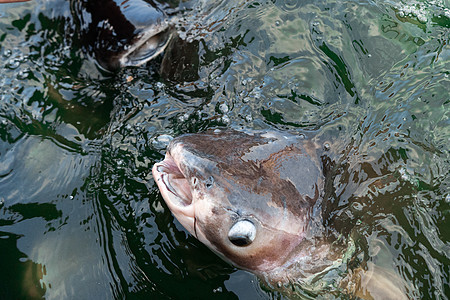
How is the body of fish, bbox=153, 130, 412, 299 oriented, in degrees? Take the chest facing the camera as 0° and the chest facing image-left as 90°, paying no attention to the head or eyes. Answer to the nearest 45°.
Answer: approximately 90°

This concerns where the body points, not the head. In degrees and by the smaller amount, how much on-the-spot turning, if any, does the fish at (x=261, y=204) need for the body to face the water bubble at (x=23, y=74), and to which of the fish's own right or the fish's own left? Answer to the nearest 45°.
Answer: approximately 45° to the fish's own right

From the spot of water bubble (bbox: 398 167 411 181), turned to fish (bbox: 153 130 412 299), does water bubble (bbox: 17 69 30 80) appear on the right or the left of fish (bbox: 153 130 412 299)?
right

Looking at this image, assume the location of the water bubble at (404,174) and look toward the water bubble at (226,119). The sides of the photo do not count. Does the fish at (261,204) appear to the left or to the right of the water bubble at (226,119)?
left

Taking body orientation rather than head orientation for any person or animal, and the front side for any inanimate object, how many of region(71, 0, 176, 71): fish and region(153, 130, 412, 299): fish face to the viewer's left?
1

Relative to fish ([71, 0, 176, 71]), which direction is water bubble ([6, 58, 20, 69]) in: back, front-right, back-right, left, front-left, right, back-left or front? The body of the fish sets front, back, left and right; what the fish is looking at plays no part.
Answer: back-right

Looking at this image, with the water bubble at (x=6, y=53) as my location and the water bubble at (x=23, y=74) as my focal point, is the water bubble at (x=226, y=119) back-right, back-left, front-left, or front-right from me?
front-left

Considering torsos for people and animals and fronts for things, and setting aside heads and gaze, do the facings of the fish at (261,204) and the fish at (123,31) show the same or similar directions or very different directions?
very different directions

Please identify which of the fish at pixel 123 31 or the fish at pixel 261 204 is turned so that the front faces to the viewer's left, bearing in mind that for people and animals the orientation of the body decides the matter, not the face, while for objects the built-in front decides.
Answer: the fish at pixel 261 204

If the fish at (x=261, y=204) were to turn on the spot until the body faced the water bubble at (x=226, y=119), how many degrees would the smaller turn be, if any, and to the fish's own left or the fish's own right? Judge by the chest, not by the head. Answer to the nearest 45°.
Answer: approximately 90° to the fish's own right

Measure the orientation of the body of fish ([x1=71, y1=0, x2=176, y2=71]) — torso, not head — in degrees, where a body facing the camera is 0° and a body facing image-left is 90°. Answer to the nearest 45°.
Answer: approximately 315°

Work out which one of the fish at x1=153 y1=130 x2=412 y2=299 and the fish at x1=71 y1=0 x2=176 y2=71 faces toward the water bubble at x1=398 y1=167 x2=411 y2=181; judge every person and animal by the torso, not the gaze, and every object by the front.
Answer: the fish at x1=71 y1=0 x2=176 y2=71

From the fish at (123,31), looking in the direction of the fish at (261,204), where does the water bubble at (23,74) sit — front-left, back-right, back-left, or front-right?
back-right

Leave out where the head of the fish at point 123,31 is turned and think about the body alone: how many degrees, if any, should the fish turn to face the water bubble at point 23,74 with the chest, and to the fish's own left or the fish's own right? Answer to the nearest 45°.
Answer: approximately 135° to the fish's own right

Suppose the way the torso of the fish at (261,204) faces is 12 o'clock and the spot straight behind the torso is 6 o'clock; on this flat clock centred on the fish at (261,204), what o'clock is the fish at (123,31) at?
the fish at (123,31) is roughly at 2 o'clock from the fish at (261,204).

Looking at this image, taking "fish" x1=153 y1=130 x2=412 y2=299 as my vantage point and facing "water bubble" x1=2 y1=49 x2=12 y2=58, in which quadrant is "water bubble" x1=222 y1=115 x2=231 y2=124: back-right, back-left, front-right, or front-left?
front-right

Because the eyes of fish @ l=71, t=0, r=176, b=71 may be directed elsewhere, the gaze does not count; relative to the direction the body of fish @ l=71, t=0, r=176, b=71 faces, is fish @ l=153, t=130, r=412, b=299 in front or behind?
in front
